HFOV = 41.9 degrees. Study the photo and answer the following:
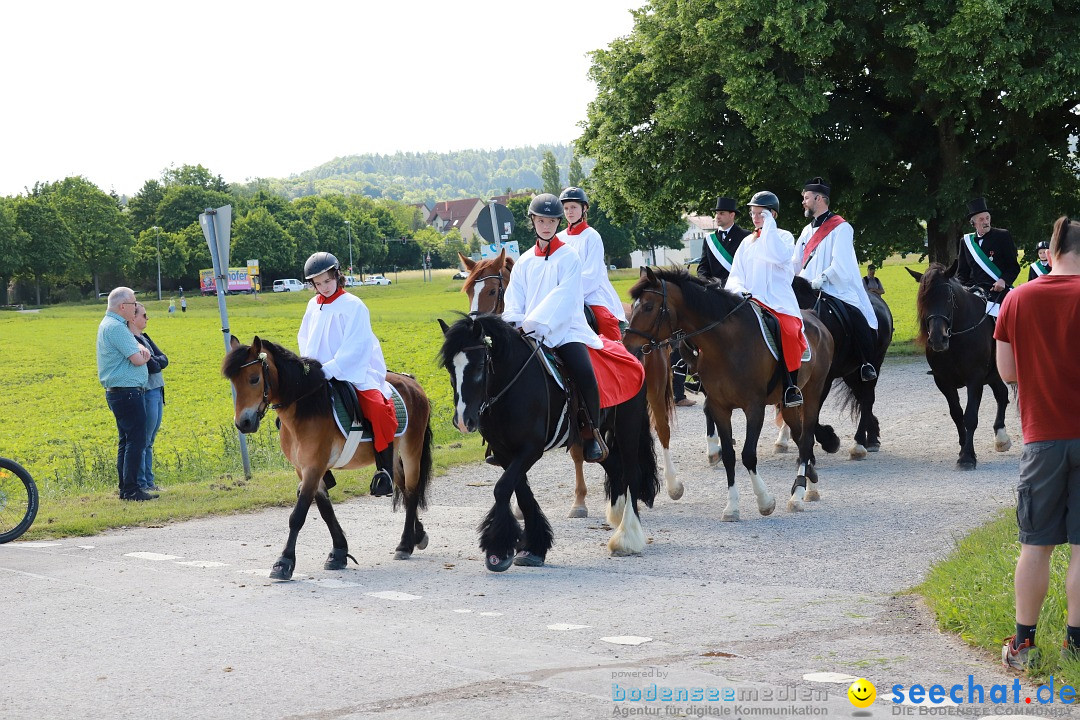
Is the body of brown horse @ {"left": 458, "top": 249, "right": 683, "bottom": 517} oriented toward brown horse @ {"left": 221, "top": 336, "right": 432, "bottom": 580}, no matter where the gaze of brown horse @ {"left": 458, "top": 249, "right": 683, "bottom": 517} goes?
yes

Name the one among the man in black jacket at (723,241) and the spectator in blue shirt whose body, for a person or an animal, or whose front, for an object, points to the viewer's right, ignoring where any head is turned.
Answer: the spectator in blue shirt

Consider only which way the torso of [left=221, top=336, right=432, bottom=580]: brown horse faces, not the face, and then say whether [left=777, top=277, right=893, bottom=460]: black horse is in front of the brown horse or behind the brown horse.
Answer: behind

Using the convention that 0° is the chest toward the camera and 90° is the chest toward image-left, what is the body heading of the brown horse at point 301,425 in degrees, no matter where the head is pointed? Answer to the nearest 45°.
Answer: approximately 45°

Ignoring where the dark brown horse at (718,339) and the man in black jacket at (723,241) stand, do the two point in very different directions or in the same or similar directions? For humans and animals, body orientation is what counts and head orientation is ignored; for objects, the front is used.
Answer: same or similar directions

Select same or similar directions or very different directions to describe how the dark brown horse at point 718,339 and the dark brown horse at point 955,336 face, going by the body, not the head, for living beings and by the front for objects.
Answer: same or similar directions

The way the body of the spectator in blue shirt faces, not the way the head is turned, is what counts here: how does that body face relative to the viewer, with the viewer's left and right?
facing to the right of the viewer

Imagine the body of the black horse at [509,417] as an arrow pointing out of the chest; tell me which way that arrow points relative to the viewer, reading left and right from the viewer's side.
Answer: facing the viewer and to the left of the viewer

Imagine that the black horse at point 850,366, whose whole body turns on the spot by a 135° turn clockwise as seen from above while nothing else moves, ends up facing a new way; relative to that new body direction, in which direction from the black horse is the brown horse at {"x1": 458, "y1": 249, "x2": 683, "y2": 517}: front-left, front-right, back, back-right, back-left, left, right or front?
back-left

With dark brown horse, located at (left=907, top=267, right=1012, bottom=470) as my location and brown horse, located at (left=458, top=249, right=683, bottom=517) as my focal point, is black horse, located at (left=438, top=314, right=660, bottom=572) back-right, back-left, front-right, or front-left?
front-left

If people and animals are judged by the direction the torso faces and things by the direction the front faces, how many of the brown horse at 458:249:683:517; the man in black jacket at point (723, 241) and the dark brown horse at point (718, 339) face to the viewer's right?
0

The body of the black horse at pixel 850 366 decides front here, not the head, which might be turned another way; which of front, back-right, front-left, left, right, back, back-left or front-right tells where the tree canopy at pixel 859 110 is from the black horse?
back-right

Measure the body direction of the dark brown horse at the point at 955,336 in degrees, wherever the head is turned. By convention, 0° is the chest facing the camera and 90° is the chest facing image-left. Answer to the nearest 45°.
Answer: approximately 45°

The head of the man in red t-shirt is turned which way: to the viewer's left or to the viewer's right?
to the viewer's left

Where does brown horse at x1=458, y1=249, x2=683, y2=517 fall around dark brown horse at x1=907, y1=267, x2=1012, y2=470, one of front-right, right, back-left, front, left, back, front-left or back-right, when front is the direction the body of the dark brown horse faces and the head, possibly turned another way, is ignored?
front
